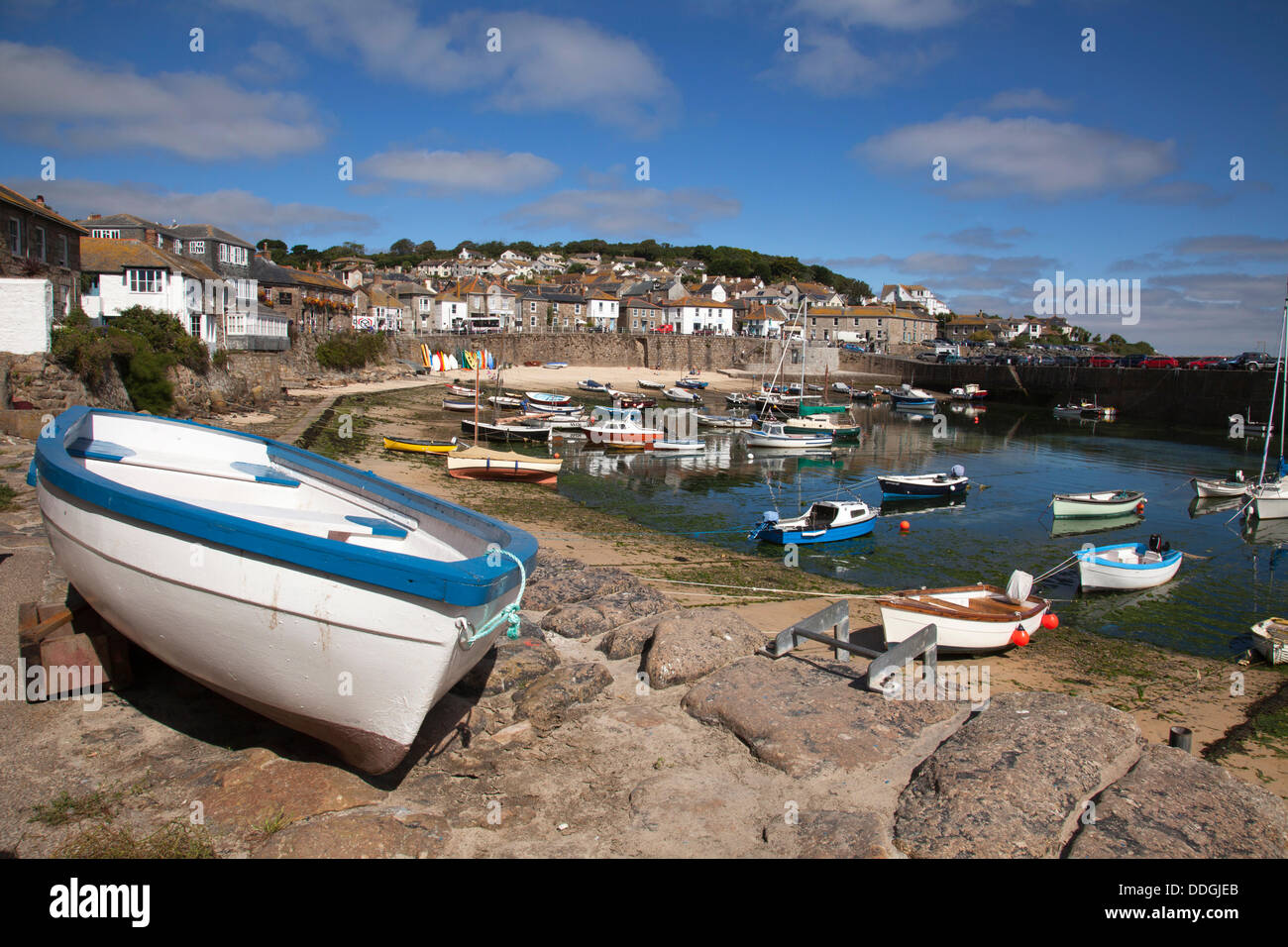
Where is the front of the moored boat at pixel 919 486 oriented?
to the viewer's left

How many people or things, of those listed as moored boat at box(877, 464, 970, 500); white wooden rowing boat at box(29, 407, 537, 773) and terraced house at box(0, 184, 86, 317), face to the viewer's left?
1

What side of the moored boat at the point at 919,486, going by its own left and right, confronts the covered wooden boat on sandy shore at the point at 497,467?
front

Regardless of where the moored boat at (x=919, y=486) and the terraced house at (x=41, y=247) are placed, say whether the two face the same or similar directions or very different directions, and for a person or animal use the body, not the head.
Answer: very different directions

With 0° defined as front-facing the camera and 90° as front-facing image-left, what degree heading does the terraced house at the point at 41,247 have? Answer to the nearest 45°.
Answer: approximately 315°

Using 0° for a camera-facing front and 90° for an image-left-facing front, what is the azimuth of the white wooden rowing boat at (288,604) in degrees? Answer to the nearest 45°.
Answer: approximately 315°
